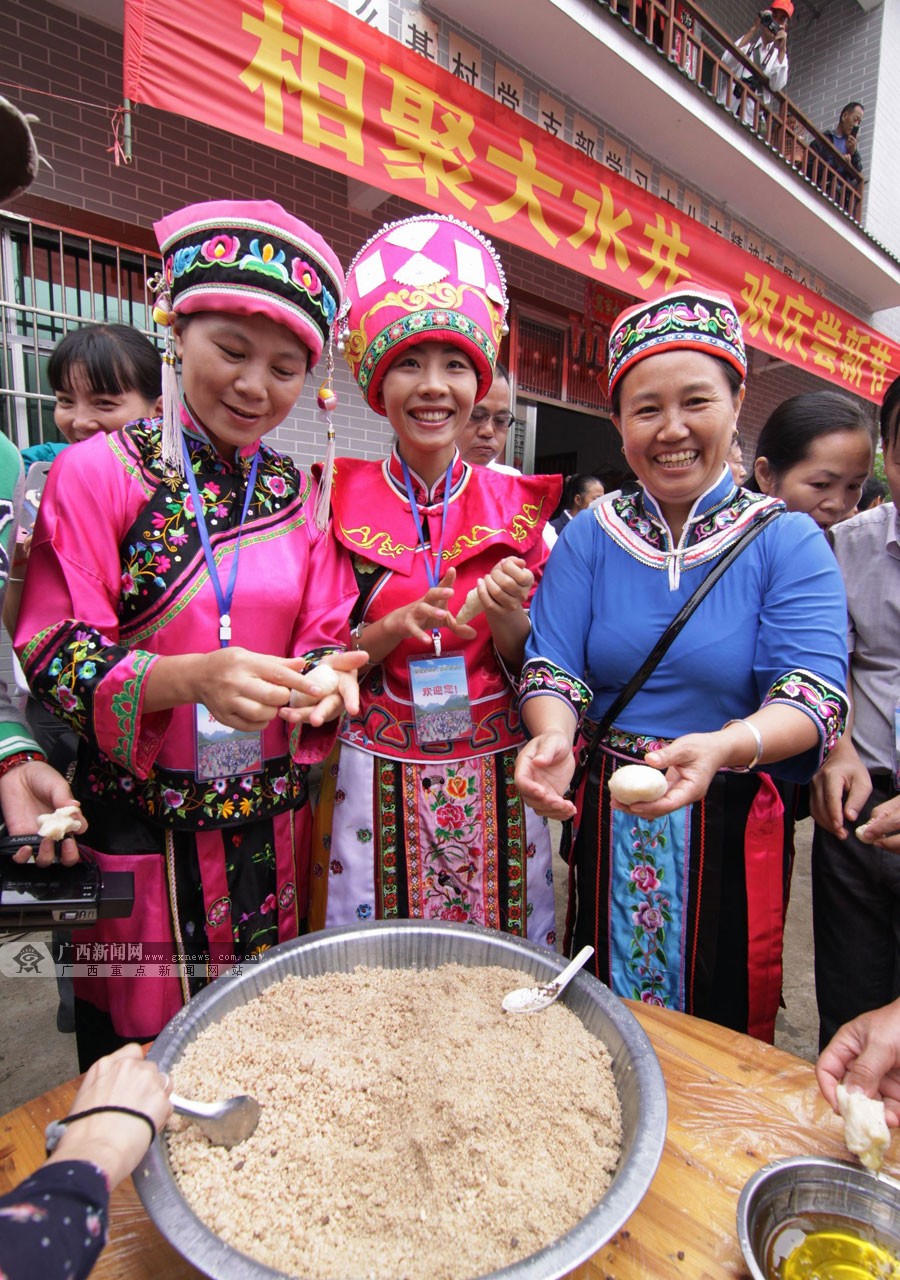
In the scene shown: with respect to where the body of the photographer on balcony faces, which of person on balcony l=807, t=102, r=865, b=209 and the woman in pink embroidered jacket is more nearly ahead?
the woman in pink embroidered jacket

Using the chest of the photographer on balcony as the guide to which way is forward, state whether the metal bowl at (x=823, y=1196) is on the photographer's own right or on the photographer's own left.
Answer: on the photographer's own left

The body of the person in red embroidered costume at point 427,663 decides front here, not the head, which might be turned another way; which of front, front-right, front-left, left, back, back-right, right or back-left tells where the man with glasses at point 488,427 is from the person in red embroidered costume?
back

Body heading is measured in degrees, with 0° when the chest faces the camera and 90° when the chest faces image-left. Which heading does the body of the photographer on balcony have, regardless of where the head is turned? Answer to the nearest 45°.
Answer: approximately 45°

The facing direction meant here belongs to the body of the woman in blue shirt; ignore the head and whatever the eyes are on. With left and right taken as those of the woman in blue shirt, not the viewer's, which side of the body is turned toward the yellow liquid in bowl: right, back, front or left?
front
